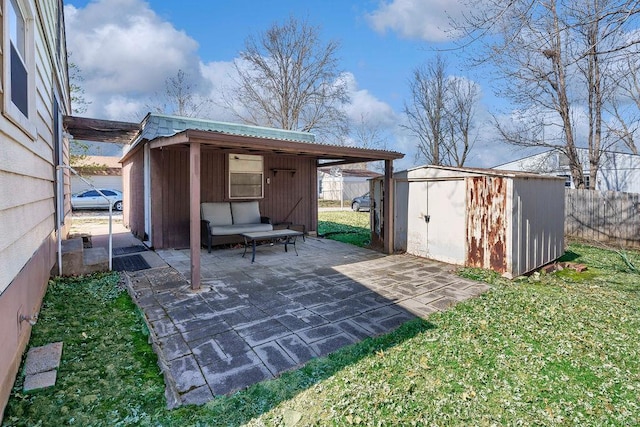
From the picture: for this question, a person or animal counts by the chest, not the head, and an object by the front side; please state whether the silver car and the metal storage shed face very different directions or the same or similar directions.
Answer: same or similar directions

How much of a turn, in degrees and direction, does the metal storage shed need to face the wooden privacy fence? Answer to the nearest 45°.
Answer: approximately 180°

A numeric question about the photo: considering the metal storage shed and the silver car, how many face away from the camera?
0

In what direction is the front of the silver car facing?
to the viewer's left

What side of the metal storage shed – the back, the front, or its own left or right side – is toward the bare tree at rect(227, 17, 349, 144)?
right

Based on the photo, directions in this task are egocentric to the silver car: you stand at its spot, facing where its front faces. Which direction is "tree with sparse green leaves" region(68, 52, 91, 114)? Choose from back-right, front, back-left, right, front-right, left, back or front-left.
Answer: left

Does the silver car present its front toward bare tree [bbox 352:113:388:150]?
no

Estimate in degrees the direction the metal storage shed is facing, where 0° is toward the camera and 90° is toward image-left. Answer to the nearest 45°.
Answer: approximately 45°

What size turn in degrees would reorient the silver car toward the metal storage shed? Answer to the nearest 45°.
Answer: approximately 90° to its left

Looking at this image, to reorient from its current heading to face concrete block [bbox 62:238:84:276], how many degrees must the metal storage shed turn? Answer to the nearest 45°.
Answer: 0° — it already faces it

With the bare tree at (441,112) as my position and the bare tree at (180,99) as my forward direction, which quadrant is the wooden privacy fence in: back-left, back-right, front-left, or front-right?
back-left
